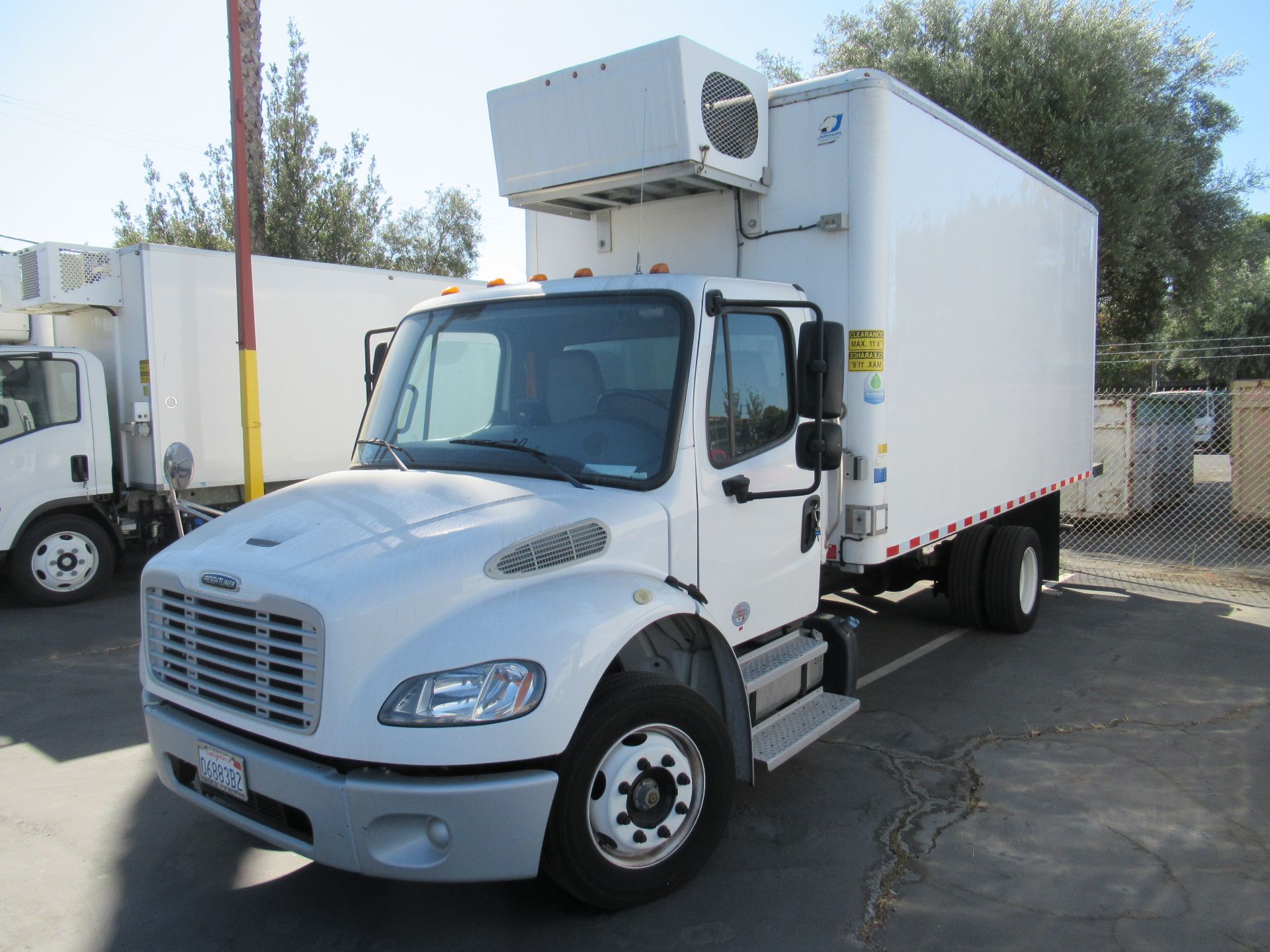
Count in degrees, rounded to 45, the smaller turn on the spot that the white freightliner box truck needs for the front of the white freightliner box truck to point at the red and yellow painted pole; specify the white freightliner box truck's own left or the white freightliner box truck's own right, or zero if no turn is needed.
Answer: approximately 90° to the white freightliner box truck's own right

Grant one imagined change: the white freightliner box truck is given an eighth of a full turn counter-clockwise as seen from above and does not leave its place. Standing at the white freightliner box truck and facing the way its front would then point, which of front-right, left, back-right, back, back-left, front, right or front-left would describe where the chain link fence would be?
back-left

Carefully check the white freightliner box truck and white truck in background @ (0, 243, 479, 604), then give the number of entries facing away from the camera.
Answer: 0

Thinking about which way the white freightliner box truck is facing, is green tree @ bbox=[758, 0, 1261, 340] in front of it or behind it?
behind

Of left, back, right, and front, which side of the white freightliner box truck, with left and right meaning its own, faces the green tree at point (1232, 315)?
back

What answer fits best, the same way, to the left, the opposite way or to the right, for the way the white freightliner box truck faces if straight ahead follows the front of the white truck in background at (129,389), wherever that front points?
the same way

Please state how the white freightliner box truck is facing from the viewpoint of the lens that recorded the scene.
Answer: facing the viewer and to the left of the viewer

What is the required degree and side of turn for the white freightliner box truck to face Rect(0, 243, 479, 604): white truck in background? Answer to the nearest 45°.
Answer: approximately 90° to its right
